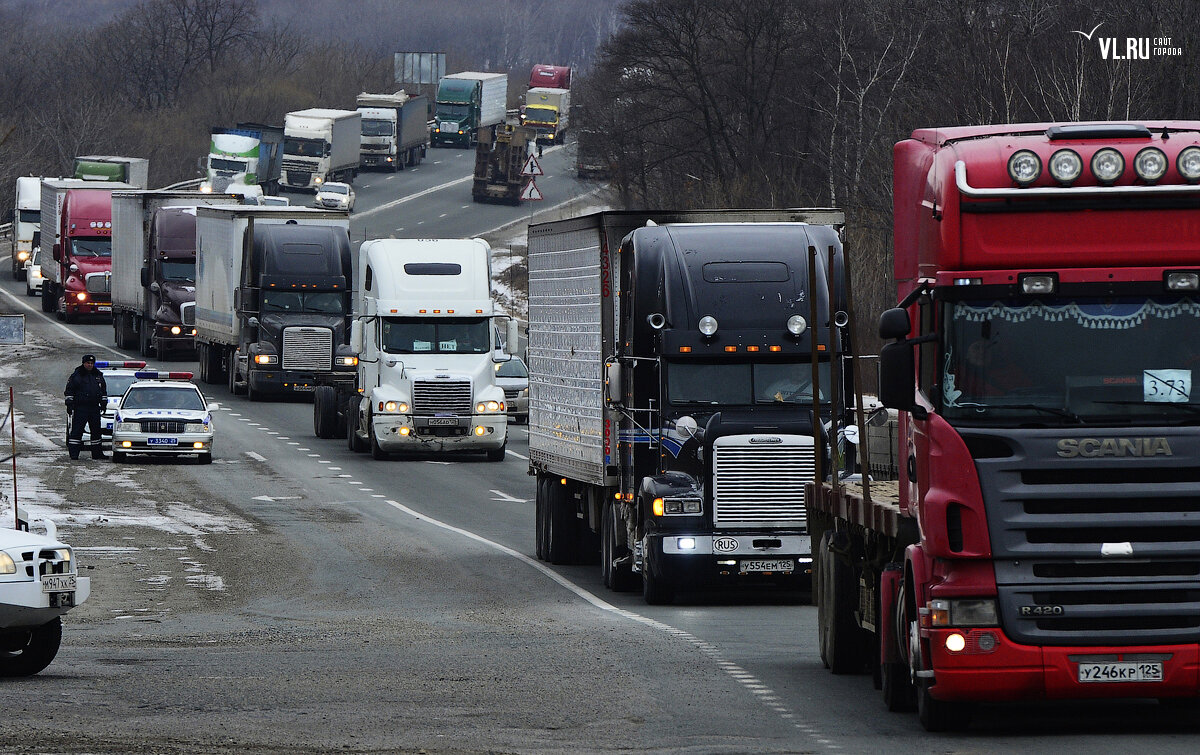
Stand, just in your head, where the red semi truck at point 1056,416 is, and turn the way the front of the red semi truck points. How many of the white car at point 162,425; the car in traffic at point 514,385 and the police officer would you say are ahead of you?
0

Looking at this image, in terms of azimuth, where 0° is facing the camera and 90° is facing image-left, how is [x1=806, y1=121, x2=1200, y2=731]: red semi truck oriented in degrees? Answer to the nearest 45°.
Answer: approximately 0°

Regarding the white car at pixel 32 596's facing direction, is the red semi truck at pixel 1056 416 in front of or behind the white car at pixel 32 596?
in front

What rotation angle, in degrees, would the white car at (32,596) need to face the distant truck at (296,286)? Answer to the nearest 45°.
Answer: approximately 135° to its left

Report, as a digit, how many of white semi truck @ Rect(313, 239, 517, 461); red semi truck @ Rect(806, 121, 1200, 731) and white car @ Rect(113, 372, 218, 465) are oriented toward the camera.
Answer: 3

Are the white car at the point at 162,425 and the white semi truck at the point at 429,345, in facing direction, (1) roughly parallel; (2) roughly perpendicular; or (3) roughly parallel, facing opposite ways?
roughly parallel

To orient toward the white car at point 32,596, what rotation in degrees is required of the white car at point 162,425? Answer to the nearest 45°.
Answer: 0° — it already faces it

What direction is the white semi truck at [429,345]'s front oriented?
toward the camera

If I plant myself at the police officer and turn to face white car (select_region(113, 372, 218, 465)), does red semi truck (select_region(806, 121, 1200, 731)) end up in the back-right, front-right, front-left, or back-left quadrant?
front-right

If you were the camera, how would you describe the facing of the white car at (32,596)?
facing the viewer and to the right of the viewer

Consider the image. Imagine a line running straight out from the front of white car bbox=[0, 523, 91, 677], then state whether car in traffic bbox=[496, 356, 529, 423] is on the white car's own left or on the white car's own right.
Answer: on the white car's own left

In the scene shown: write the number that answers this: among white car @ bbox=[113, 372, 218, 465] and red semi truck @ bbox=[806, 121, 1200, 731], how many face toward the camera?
2

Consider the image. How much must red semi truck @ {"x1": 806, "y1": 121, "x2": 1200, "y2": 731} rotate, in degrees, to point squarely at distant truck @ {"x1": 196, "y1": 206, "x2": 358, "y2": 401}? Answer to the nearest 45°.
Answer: approximately 135° to its right

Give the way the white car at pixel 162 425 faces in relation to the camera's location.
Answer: facing the viewer

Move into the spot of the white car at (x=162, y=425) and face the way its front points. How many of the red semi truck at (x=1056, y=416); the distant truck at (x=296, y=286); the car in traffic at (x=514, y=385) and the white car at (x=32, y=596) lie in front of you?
2

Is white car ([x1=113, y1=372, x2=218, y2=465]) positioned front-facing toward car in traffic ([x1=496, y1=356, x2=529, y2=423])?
no

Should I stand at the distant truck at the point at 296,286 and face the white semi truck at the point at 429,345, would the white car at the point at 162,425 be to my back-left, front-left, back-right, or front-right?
front-right

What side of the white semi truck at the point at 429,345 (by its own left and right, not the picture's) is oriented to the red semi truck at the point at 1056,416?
front

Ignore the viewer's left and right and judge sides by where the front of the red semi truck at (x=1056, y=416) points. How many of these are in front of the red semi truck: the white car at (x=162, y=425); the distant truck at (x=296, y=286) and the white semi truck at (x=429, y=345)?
0
